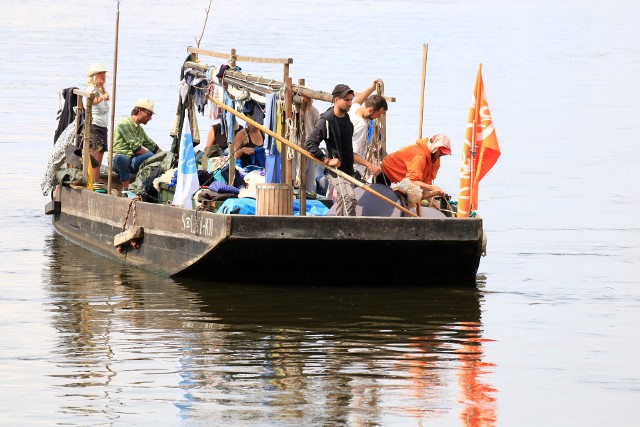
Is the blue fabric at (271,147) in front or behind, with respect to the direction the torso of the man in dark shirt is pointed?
behind

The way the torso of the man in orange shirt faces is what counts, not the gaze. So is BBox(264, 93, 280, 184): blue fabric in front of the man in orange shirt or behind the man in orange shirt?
behind

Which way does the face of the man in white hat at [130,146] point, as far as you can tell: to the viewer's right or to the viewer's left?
to the viewer's right

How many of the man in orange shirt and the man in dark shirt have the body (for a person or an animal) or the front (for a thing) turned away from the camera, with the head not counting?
0

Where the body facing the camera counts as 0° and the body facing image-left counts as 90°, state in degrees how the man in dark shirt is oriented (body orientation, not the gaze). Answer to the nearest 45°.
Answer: approximately 315°

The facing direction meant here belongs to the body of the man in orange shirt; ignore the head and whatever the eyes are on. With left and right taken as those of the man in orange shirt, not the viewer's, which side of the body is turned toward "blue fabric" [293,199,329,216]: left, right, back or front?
back

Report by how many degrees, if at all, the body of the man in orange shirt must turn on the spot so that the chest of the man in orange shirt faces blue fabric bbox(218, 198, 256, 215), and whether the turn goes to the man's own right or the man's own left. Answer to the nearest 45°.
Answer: approximately 180°

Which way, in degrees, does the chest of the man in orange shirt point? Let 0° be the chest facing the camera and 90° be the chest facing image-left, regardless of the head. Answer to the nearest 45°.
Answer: approximately 270°
